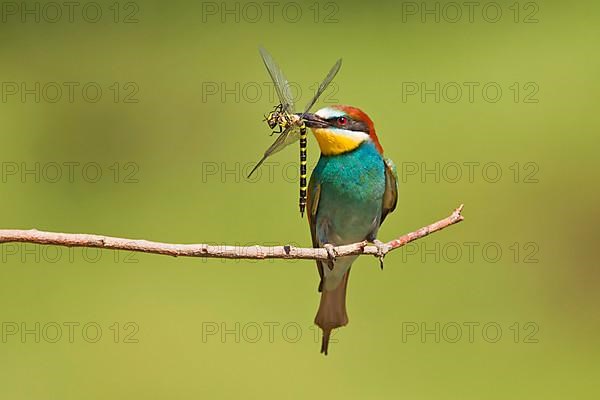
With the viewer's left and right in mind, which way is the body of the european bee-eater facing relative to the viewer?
facing the viewer
